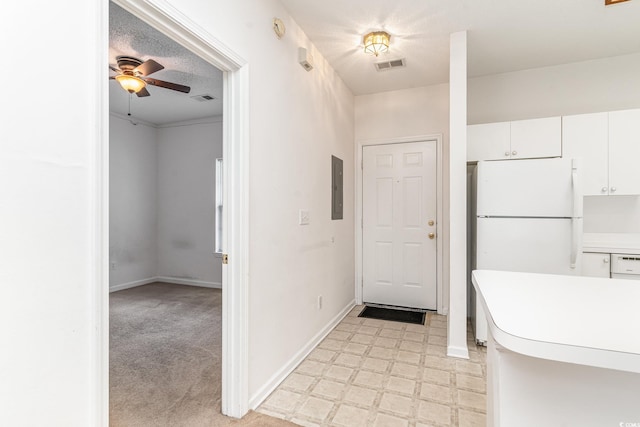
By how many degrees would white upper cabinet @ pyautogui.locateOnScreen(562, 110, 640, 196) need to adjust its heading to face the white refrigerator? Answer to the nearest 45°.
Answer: approximately 45° to its right

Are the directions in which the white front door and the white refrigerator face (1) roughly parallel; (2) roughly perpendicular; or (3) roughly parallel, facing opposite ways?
roughly parallel

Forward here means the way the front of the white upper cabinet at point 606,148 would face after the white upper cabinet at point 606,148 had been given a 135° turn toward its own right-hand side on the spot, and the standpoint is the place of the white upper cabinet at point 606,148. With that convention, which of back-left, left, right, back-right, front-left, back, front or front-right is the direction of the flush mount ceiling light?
left

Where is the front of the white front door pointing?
toward the camera

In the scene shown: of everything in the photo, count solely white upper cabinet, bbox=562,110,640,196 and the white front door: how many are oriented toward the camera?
2

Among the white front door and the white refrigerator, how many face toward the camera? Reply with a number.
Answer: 2

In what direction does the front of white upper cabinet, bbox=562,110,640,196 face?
toward the camera

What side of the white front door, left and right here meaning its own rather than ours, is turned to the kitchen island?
front

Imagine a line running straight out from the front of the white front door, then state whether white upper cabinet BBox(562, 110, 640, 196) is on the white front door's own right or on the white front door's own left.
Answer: on the white front door's own left

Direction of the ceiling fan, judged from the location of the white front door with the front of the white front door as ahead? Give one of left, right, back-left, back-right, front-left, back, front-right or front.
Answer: front-right
